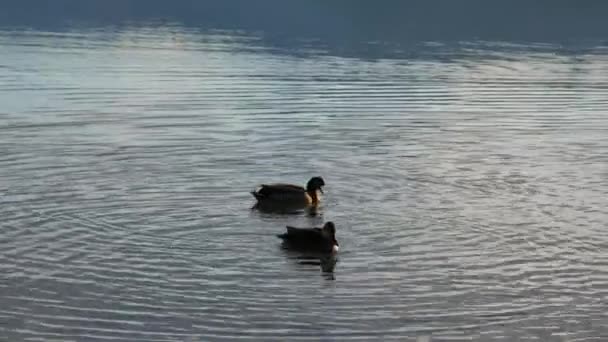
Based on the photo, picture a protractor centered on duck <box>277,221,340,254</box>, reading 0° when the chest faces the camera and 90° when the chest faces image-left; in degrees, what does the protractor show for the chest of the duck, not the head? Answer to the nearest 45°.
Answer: approximately 270°
